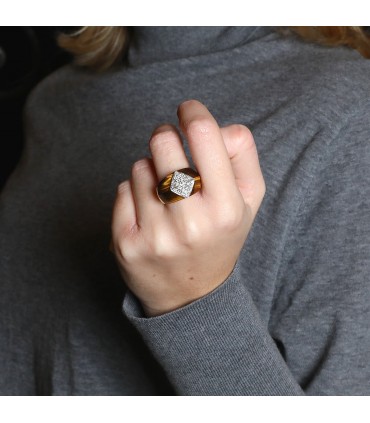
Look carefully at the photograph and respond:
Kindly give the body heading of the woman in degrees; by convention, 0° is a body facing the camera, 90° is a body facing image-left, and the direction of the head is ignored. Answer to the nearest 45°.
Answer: approximately 0°
